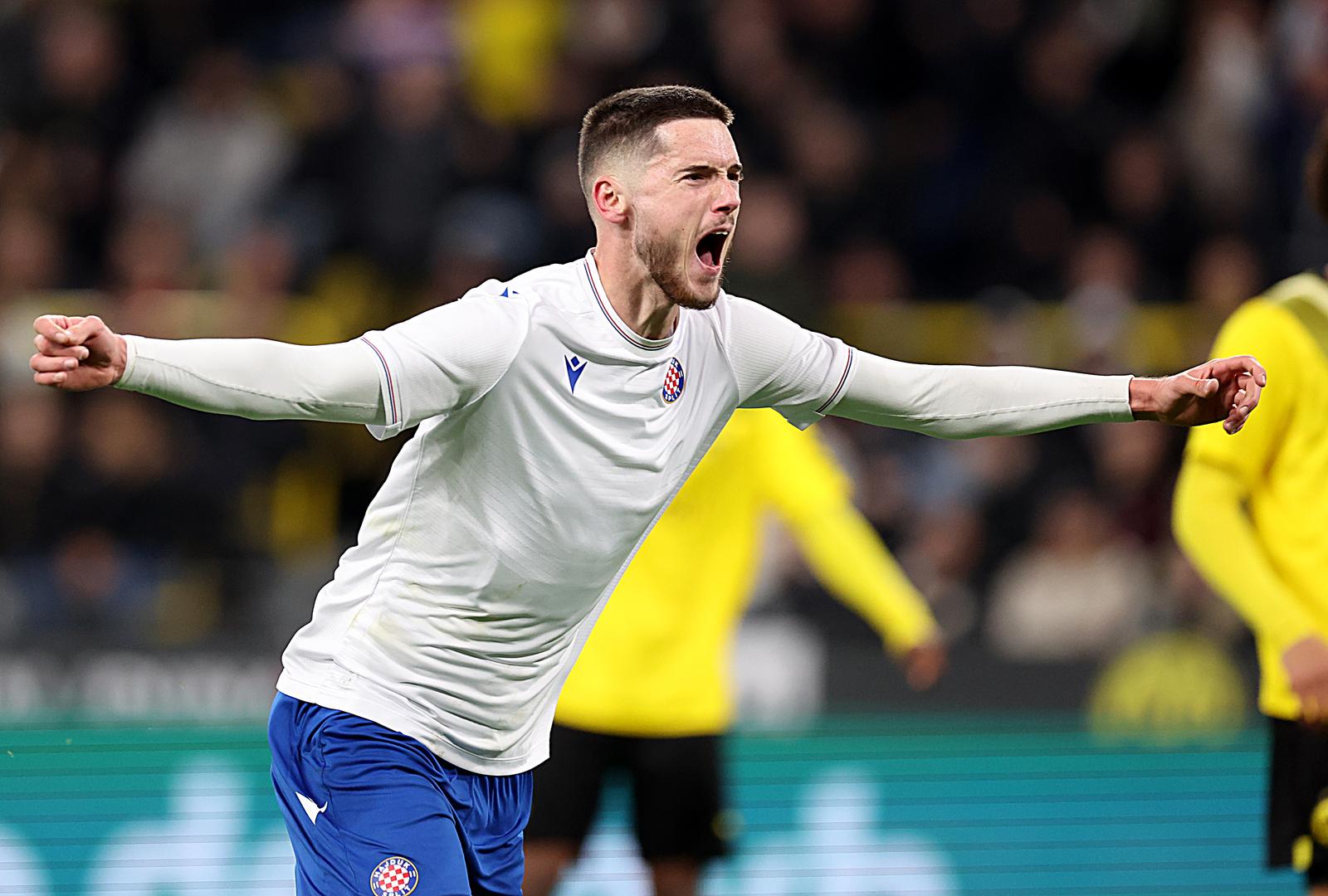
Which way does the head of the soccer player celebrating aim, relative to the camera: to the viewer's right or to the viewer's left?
to the viewer's right

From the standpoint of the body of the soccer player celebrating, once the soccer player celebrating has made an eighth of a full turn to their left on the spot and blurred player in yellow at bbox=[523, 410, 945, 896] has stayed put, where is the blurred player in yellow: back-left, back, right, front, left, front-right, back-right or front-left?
left

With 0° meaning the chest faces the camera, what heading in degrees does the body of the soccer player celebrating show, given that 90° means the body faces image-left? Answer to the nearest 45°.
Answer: approximately 315°

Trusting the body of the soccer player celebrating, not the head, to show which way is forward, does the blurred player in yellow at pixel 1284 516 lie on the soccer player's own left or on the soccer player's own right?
on the soccer player's own left
